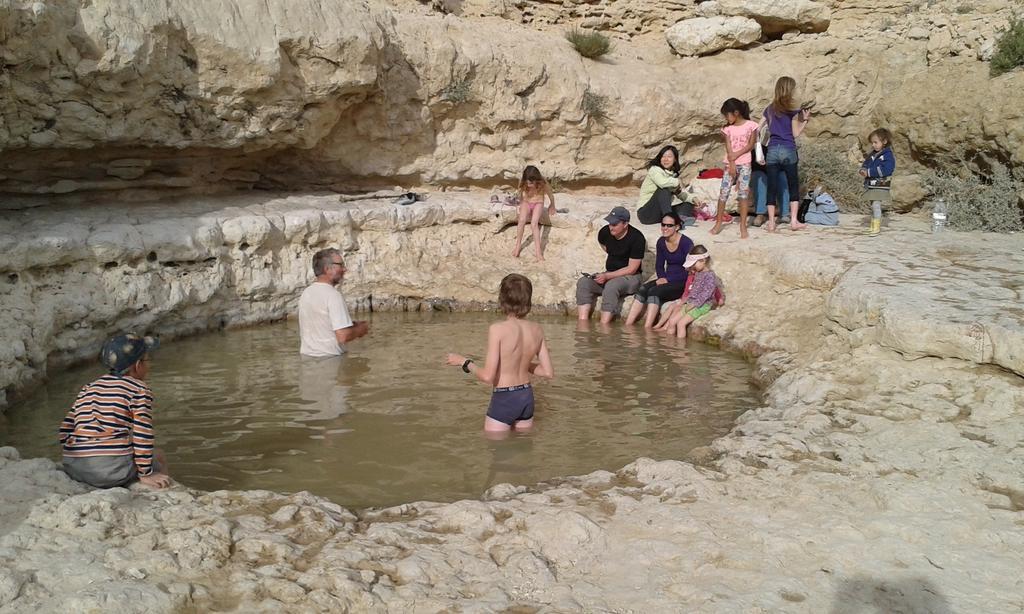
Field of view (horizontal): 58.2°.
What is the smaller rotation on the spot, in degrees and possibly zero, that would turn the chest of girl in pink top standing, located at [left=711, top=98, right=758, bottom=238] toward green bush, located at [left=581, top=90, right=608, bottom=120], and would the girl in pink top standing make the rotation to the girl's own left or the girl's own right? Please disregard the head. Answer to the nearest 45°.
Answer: approximately 135° to the girl's own right

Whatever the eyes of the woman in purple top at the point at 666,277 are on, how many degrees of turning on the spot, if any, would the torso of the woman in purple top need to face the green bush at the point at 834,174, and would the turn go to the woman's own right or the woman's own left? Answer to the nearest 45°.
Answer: approximately 180°

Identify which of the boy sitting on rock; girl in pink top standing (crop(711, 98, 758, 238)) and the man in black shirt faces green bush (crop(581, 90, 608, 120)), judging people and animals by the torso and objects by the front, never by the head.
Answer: the boy sitting on rock

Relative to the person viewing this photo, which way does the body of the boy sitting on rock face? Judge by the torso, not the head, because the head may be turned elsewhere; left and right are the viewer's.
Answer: facing away from the viewer and to the right of the viewer

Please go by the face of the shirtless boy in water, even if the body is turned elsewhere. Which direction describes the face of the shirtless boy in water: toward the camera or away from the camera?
away from the camera

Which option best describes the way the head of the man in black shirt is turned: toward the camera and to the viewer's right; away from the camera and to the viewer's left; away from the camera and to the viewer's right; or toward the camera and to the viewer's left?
toward the camera and to the viewer's left

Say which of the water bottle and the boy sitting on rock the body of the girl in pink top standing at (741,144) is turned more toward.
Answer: the boy sitting on rock

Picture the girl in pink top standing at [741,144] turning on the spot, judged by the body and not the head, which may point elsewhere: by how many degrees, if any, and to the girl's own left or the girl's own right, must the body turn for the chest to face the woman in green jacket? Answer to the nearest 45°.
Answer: approximately 135° to the girl's own right

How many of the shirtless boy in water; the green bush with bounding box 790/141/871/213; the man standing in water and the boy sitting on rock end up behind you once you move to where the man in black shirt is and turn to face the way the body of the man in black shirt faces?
1

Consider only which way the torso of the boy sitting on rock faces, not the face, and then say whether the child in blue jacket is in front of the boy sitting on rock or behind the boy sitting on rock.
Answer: in front

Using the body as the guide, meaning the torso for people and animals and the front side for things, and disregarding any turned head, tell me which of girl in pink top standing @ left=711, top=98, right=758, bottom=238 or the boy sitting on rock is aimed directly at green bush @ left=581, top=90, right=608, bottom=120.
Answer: the boy sitting on rock

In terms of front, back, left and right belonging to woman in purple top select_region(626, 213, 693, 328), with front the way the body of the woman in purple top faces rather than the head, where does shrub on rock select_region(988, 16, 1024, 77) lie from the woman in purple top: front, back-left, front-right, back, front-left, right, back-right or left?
back

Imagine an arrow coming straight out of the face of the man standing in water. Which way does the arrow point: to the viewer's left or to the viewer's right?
to the viewer's right

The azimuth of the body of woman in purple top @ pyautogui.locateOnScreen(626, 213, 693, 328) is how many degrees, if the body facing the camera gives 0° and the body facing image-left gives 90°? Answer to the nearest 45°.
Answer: approximately 45°
